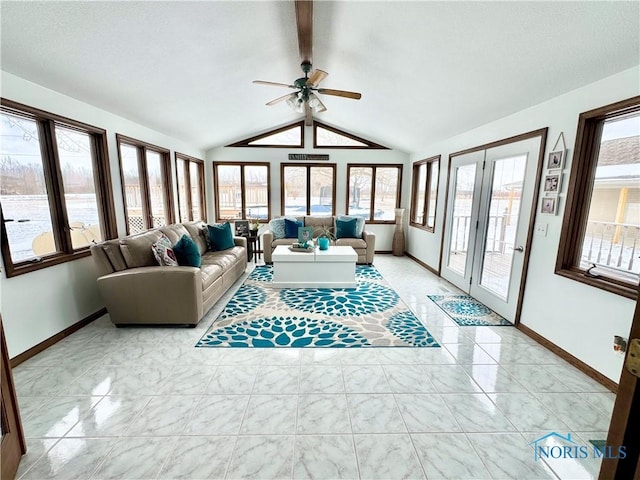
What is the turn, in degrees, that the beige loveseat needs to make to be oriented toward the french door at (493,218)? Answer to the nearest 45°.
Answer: approximately 45° to its left

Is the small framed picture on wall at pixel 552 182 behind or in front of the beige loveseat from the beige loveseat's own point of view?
in front

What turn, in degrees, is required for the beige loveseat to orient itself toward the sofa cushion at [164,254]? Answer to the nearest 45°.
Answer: approximately 45° to its right

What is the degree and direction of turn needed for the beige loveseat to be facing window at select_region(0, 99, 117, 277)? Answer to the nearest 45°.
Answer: approximately 45° to its right

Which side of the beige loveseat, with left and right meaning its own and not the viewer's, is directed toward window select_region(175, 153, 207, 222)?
right

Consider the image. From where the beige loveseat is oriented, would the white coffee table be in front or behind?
in front

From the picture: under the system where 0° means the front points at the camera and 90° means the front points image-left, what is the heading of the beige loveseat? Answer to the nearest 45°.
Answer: approximately 0°

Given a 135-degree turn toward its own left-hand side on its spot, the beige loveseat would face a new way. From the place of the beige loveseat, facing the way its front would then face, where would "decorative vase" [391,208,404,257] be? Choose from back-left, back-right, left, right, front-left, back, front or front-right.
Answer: front
